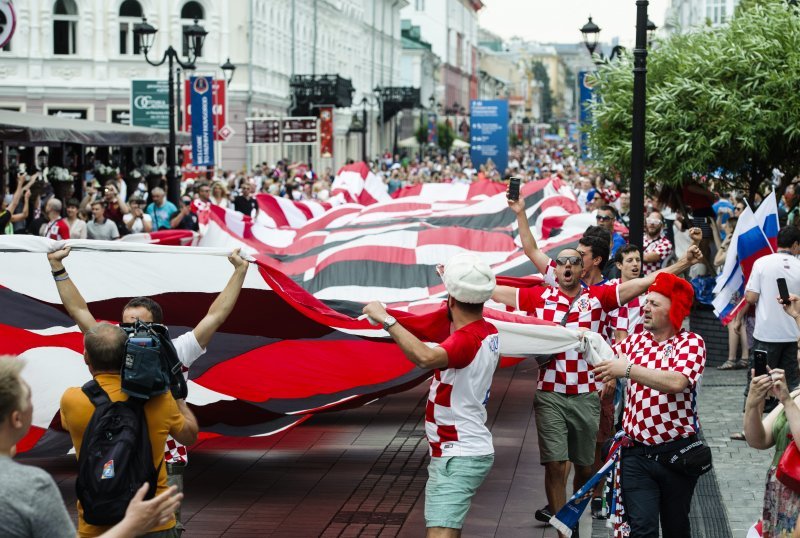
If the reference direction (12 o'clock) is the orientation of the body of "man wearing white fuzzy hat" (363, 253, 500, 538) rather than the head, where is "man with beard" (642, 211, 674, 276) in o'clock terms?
The man with beard is roughly at 2 o'clock from the man wearing white fuzzy hat.

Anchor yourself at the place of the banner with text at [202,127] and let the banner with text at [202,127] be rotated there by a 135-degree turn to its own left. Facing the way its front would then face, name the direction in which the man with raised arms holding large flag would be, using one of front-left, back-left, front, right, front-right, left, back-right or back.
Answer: back-right

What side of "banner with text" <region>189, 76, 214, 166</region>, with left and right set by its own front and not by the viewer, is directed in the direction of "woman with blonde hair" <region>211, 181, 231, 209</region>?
front

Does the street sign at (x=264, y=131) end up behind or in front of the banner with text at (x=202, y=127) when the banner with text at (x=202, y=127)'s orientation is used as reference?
behind

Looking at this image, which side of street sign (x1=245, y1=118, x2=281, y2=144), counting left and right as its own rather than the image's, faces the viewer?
front

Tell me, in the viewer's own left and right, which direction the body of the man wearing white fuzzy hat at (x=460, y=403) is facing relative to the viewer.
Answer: facing away from the viewer and to the left of the viewer

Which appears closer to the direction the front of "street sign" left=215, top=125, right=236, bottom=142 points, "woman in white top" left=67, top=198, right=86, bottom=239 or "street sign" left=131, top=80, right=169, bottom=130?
the woman in white top
